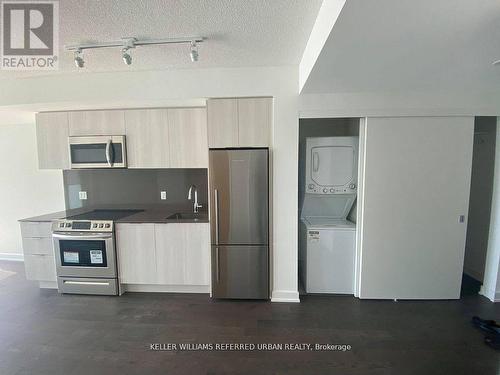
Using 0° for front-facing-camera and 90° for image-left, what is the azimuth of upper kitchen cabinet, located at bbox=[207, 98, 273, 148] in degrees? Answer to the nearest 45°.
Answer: approximately 0°

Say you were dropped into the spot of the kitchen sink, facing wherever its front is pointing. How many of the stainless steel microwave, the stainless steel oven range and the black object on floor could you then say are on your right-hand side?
2

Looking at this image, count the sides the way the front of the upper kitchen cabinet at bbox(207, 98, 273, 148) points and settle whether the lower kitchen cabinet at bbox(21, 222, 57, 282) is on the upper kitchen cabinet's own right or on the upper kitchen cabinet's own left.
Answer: on the upper kitchen cabinet's own right

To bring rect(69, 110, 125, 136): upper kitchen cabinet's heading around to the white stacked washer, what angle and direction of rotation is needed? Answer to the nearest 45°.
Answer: approximately 45° to its left

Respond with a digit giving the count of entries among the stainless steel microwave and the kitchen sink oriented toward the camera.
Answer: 2

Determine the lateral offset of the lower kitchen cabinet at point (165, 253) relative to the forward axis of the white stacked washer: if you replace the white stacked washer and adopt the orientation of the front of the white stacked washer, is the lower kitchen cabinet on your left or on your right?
on your right

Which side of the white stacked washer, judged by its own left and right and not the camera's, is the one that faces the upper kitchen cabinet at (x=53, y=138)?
right

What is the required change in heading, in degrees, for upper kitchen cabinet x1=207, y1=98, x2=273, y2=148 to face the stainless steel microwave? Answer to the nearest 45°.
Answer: approximately 90° to its right

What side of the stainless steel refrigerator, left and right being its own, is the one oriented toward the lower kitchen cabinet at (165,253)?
right

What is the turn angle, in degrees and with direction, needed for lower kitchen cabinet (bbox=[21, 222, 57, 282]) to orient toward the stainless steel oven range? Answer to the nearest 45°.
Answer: approximately 45° to its left
